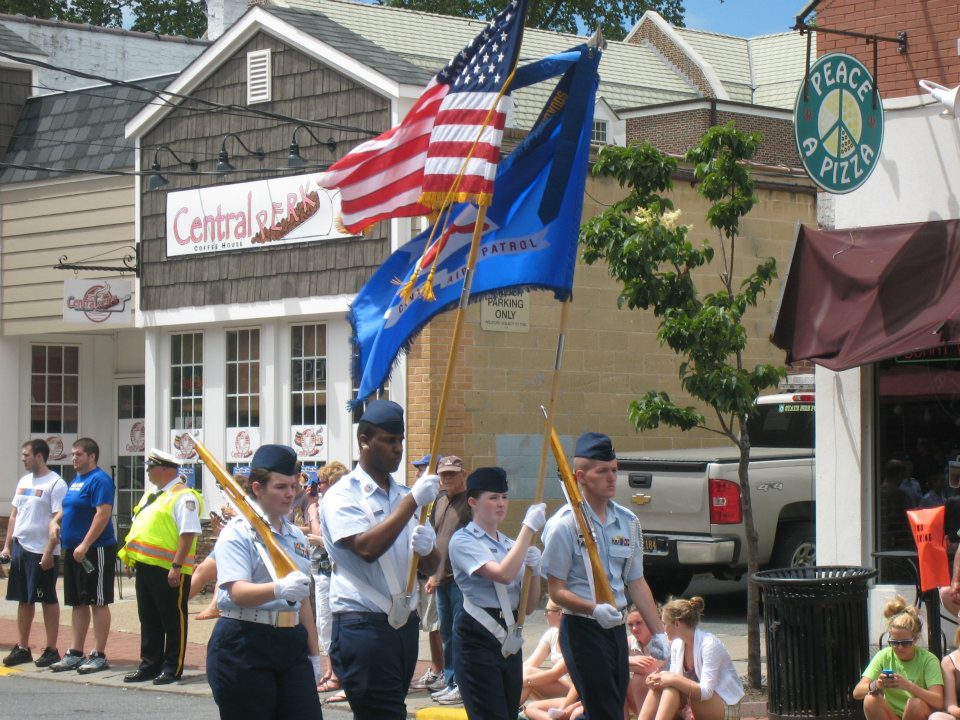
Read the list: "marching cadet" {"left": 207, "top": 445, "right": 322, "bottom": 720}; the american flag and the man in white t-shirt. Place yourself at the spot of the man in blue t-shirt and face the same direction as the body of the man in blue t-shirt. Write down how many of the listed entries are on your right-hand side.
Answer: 1

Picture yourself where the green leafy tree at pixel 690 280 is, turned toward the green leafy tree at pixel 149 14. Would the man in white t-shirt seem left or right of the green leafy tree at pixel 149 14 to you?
left

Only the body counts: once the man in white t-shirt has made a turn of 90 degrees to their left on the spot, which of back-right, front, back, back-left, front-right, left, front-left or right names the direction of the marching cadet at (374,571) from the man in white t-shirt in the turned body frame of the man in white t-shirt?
front-right

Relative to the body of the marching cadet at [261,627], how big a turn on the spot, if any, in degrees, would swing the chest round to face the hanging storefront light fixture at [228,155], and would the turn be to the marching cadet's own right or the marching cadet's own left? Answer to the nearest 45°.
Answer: approximately 135° to the marching cadet's own left

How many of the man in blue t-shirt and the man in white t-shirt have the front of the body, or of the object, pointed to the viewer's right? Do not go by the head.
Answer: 0

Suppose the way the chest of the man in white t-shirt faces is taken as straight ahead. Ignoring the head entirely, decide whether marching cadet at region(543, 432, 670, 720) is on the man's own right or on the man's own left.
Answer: on the man's own left
